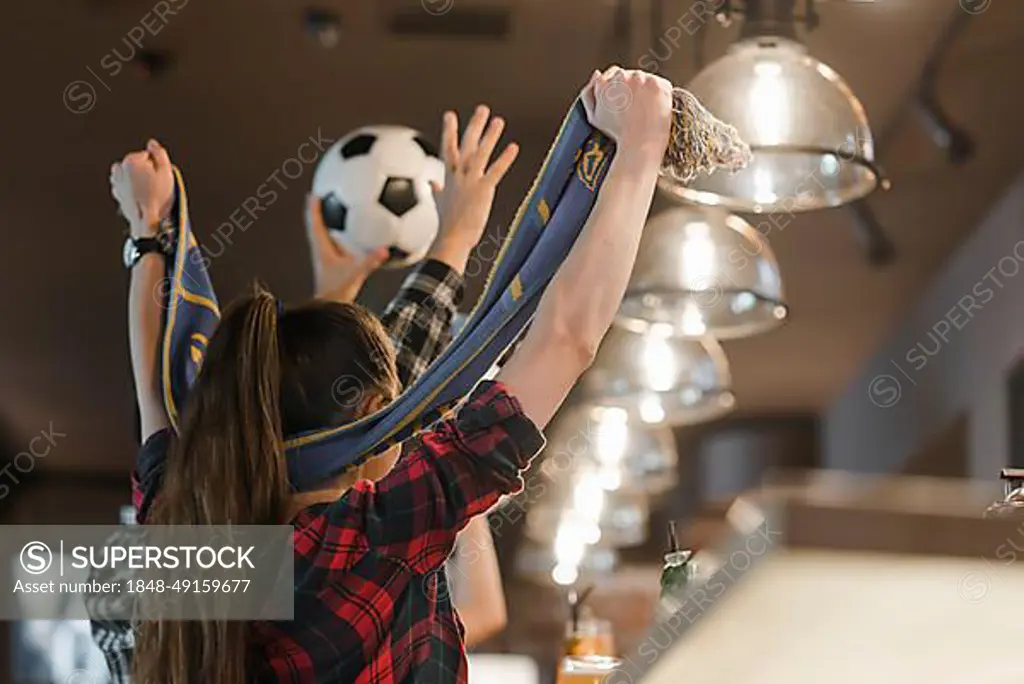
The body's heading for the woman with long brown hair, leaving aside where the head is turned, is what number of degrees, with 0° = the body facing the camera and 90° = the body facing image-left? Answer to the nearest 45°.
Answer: approximately 225°
